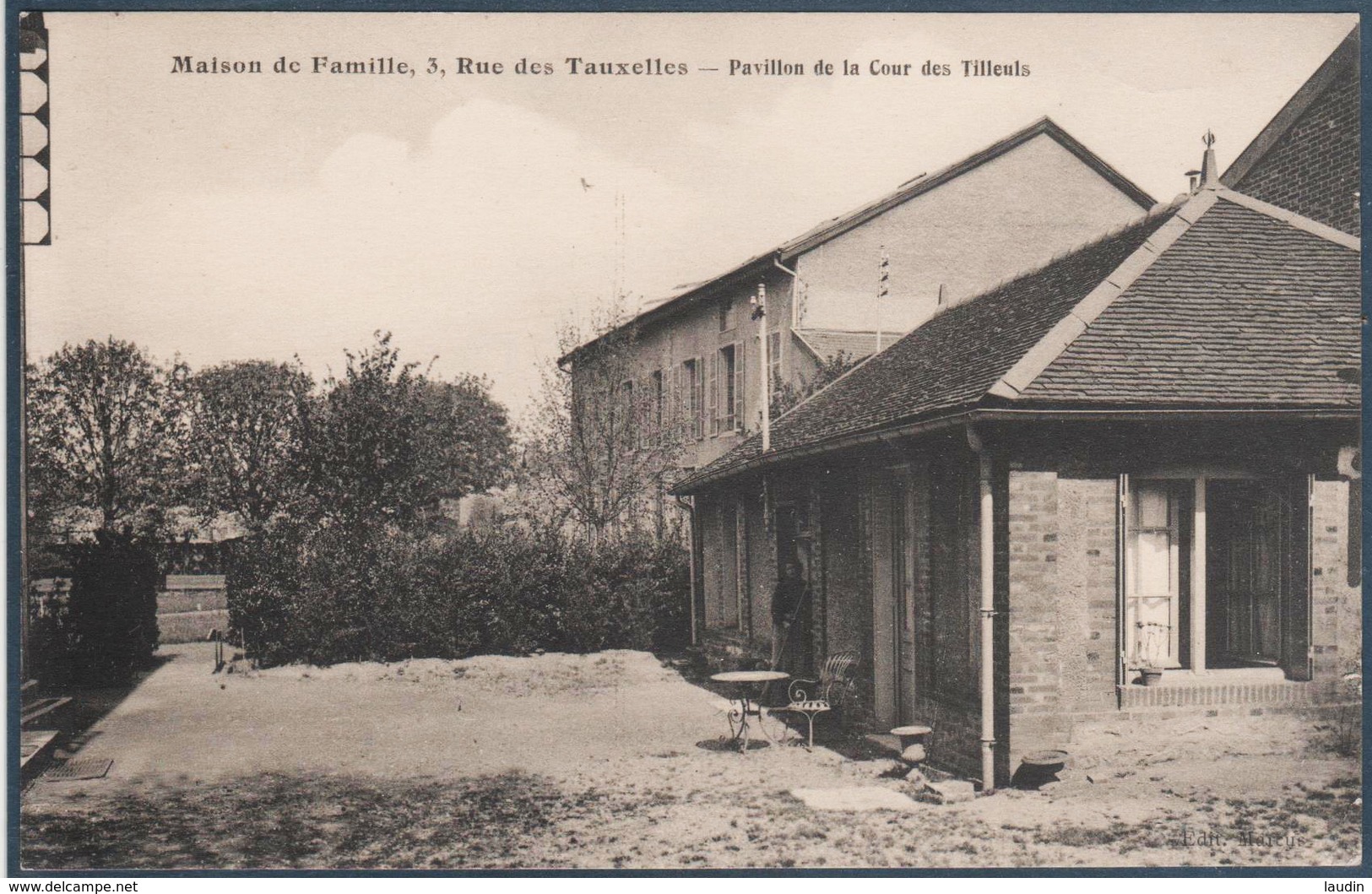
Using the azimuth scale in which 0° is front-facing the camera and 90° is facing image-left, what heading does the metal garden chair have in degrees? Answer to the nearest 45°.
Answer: approximately 90°

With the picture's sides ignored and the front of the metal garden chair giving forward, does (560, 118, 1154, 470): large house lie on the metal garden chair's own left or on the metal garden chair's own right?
on the metal garden chair's own right

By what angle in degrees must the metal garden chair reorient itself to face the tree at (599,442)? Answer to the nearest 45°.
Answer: approximately 90° to its right

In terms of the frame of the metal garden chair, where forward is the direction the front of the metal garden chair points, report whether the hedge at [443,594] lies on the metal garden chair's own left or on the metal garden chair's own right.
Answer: on the metal garden chair's own right

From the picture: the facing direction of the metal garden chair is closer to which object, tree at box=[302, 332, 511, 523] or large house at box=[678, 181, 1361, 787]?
the tree

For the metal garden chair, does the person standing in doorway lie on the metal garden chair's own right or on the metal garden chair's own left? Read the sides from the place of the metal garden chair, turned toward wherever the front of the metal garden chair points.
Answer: on the metal garden chair's own right

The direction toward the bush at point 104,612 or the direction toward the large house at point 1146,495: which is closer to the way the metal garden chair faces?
the bush

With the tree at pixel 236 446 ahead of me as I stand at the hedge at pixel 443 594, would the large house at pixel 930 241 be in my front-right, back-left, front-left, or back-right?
front-right

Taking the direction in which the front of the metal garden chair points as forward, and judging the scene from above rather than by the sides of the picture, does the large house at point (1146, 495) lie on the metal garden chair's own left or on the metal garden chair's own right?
on the metal garden chair's own left
